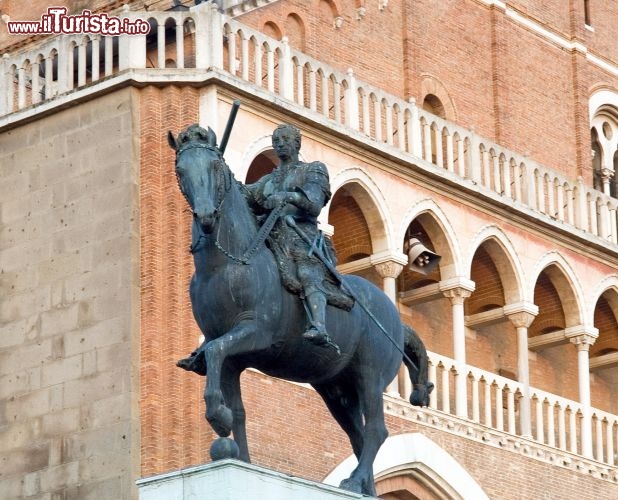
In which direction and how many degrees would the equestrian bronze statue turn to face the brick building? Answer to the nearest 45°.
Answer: approximately 135° to its right

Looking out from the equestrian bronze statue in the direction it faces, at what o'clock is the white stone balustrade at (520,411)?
The white stone balustrade is roughly at 5 o'clock from the equestrian bronze statue.

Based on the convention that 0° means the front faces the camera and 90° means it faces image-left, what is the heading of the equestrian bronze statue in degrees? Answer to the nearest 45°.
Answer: approximately 45°
